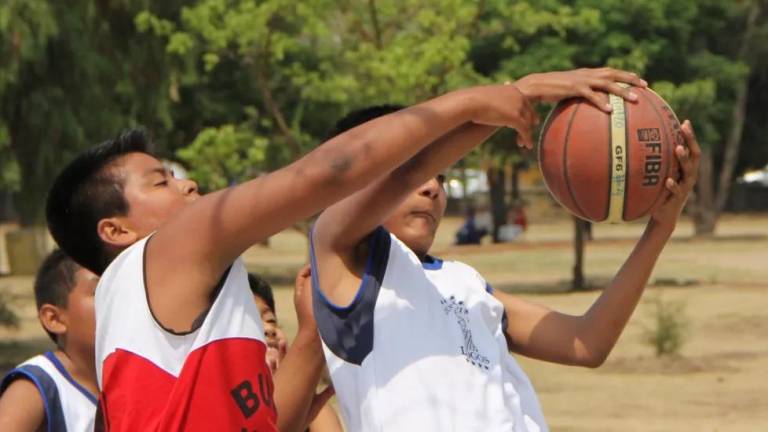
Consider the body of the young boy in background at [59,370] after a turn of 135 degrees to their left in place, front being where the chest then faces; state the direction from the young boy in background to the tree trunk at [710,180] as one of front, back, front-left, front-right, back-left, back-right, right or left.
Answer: front-right

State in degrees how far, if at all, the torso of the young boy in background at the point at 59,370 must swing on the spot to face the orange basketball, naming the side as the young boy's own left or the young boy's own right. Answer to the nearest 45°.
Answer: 0° — they already face it

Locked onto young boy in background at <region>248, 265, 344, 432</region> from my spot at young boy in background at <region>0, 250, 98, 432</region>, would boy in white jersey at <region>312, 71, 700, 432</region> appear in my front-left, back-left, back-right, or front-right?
front-right

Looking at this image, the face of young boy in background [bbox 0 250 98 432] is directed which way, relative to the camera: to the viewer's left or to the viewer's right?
to the viewer's right

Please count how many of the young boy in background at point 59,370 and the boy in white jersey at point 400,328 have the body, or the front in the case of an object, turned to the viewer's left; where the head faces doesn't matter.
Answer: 0

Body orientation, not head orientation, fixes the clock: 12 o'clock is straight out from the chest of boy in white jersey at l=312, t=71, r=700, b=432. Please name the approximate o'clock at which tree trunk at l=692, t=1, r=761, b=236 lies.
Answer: The tree trunk is roughly at 8 o'clock from the boy in white jersey.

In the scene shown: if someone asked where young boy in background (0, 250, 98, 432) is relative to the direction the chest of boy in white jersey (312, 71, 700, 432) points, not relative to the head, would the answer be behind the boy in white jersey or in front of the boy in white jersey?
behind

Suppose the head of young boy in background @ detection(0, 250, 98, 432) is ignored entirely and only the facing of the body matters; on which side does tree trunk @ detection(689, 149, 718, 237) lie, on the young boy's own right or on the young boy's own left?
on the young boy's own left

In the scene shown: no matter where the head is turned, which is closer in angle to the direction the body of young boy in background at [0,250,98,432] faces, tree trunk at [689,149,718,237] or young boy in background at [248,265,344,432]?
the young boy in background

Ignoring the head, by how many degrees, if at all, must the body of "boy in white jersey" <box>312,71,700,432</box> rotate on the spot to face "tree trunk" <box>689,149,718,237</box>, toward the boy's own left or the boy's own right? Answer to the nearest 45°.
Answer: approximately 135° to the boy's own left

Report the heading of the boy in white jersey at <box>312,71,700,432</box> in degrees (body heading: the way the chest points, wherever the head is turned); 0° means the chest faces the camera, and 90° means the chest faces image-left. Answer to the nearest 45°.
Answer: approximately 315°

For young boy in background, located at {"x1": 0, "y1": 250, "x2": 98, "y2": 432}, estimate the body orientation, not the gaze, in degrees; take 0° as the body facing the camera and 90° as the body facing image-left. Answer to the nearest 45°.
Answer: approximately 315°

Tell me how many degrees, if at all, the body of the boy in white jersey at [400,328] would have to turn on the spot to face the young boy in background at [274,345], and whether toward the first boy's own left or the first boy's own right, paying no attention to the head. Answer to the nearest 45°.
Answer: approximately 180°

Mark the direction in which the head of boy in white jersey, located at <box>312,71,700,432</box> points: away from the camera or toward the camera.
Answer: toward the camera
